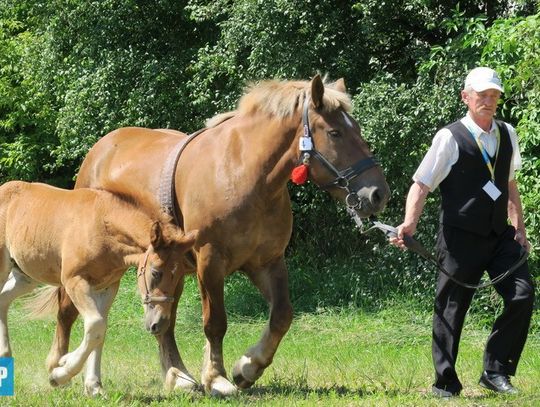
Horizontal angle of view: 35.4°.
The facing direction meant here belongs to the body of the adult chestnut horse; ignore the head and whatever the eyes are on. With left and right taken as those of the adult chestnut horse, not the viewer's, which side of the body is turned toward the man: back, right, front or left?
front

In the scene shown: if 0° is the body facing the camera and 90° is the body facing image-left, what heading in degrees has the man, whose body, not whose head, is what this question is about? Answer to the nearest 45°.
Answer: approximately 315°

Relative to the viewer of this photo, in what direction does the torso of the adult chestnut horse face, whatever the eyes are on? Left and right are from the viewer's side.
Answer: facing the viewer and to the right of the viewer

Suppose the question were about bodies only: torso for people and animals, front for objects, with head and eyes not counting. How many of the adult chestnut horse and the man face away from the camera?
0

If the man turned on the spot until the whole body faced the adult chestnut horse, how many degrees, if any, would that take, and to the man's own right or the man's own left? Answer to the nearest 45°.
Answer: approximately 135° to the man's own right
